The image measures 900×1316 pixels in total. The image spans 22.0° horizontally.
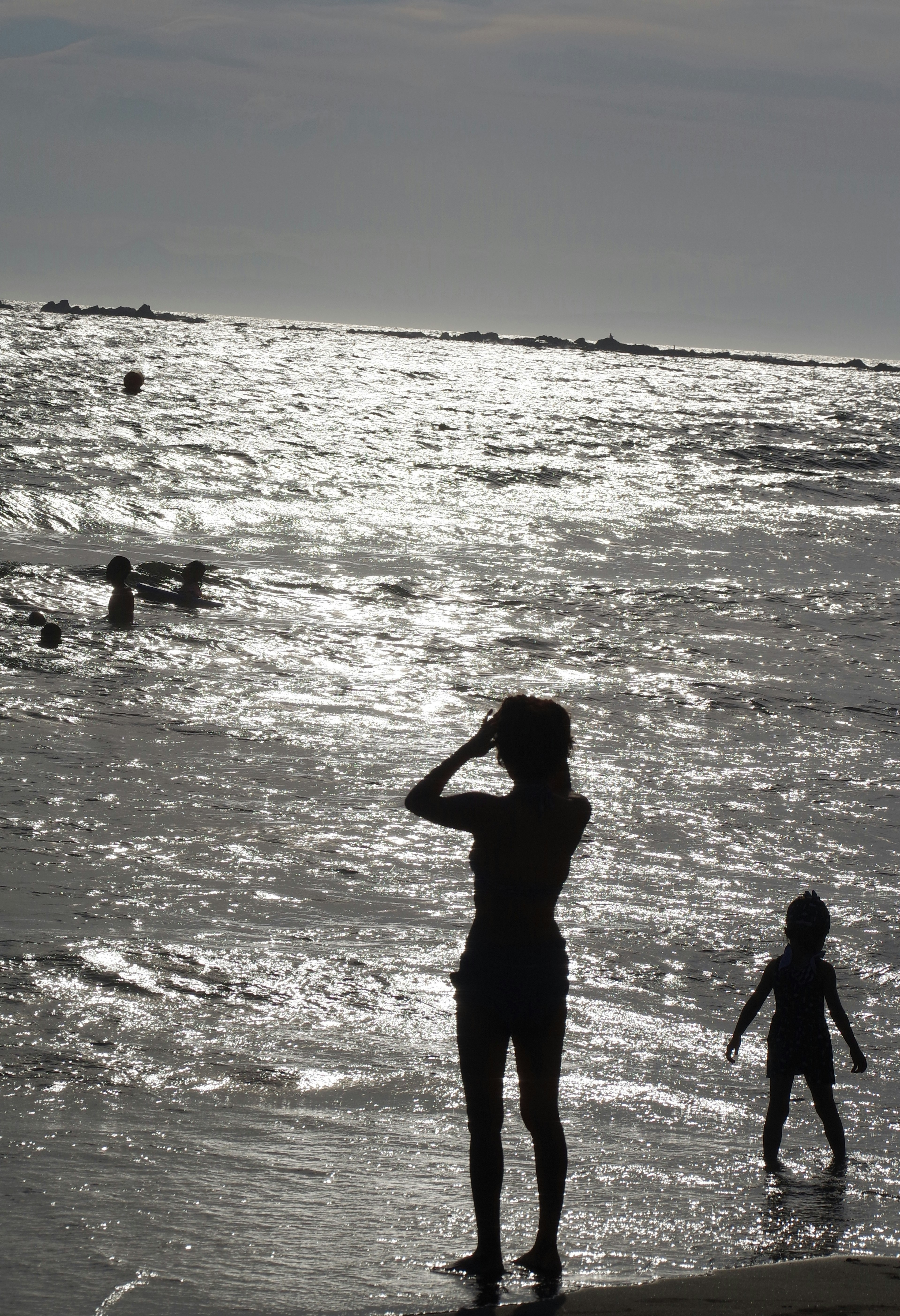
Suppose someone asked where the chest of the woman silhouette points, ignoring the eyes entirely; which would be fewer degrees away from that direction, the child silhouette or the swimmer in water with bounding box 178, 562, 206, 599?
the swimmer in water

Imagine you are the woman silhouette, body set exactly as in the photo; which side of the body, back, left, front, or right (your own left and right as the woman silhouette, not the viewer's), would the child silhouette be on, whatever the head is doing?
right

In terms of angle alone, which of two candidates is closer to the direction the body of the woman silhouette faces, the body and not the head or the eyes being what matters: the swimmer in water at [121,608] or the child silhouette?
the swimmer in water

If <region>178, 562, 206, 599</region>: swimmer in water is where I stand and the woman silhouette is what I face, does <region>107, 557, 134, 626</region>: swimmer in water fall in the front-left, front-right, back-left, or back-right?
front-right

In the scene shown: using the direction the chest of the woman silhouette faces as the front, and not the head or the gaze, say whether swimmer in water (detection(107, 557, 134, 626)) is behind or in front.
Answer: in front

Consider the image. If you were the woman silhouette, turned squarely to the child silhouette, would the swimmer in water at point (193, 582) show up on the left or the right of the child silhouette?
left

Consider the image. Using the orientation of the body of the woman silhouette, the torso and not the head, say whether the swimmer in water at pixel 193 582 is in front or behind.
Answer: in front

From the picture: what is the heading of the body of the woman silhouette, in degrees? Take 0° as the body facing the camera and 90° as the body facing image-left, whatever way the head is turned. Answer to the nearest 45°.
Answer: approximately 135°
